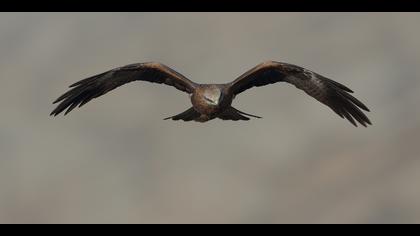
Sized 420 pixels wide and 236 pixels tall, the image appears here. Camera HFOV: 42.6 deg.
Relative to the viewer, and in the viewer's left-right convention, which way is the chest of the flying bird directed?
facing the viewer
